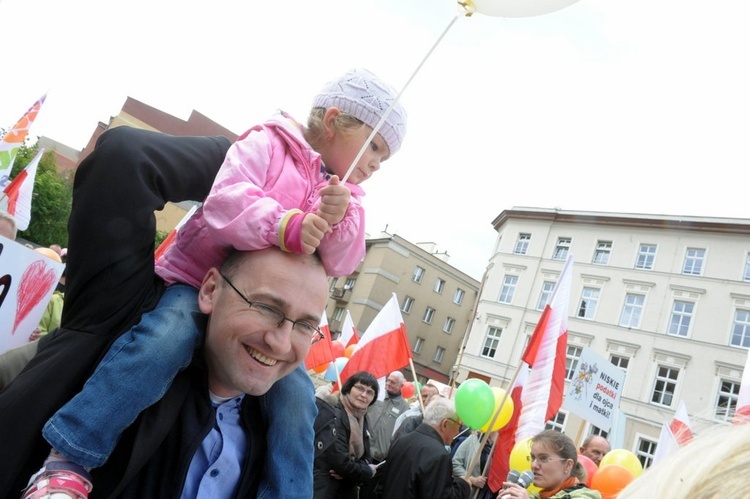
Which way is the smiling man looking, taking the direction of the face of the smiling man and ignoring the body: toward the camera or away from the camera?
toward the camera

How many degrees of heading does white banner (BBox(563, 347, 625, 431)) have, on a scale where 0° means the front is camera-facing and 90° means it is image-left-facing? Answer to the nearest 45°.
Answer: approximately 0°

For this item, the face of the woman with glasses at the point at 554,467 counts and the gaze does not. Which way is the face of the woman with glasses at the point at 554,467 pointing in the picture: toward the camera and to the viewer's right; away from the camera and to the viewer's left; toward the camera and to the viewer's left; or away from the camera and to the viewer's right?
toward the camera and to the viewer's left

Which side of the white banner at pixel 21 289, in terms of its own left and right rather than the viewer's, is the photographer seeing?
front

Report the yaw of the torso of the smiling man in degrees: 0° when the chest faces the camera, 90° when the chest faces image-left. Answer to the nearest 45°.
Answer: approximately 315°

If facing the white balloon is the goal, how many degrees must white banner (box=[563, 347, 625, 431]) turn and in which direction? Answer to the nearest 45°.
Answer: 0° — it already faces it

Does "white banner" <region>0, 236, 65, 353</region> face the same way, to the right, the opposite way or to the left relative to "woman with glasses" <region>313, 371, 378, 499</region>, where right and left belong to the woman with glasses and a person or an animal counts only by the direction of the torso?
the same way

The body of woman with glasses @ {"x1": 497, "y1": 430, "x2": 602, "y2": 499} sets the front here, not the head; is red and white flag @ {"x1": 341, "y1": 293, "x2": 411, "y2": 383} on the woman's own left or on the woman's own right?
on the woman's own right

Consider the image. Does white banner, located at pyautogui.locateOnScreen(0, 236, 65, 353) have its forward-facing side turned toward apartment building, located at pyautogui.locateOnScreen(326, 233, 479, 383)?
no

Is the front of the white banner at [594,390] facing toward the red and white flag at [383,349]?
no

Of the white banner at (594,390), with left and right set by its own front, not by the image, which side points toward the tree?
right

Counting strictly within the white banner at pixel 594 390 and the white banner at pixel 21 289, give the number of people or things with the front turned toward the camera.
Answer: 2

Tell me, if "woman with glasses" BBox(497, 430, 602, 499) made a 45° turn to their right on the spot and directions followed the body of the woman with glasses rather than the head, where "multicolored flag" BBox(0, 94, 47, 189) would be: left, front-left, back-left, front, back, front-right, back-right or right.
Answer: front

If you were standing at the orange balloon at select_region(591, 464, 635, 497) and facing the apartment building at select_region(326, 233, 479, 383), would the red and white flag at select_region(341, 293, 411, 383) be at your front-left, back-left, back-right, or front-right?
front-left

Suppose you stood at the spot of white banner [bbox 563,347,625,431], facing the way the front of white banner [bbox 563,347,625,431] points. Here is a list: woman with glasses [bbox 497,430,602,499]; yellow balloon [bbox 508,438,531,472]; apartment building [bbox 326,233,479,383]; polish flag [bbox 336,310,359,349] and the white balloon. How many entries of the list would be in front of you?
3

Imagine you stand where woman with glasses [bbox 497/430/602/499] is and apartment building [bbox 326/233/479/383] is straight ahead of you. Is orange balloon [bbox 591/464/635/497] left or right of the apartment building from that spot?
right

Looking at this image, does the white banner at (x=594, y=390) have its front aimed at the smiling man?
yes
